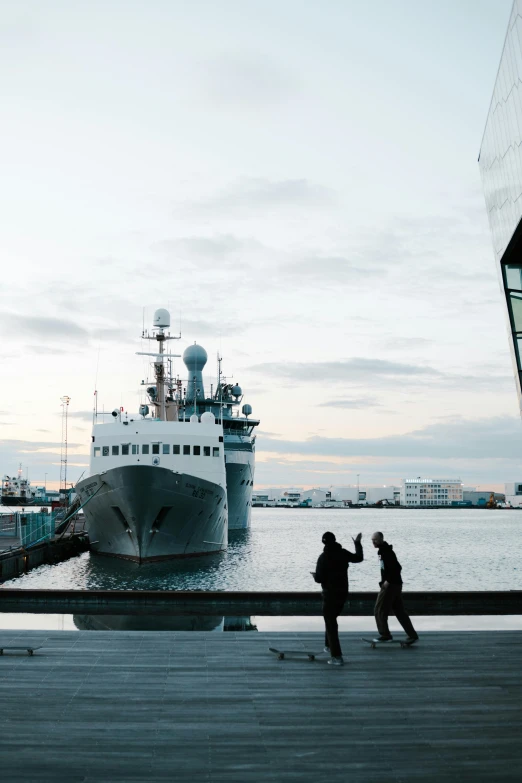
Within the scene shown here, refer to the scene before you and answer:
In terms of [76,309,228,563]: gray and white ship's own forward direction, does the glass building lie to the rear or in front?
in front

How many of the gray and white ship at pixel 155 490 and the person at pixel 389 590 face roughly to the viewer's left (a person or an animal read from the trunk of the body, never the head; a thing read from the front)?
1

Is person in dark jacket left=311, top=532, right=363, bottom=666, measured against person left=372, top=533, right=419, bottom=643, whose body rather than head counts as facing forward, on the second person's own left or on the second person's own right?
on the second person's own left

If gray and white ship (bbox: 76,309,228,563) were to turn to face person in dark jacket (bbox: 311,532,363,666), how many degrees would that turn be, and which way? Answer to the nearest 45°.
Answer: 0° — it already faces them

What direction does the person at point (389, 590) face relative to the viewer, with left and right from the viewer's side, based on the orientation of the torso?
facing to the left of the viewer

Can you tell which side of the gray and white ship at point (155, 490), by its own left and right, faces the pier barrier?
front

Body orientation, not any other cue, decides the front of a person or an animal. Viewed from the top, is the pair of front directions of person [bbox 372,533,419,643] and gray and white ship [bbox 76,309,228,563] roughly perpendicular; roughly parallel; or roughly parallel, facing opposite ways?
roughly perpendicular

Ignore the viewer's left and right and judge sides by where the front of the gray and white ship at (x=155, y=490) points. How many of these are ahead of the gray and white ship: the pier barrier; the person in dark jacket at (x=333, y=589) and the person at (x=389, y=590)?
3

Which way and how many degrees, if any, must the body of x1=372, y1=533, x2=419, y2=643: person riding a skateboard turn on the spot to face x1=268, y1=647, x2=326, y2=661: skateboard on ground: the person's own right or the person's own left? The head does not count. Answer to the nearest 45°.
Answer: approximately 45° to the person's own left

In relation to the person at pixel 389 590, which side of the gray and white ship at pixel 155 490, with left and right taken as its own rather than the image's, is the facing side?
front
